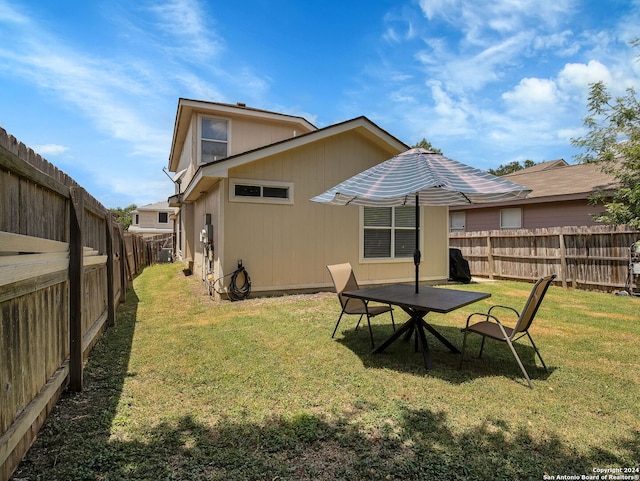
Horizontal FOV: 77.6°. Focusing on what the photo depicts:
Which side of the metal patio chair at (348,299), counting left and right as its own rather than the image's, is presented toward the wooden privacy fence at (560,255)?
left

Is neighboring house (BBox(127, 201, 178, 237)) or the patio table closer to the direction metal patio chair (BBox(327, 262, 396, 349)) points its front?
the patio table

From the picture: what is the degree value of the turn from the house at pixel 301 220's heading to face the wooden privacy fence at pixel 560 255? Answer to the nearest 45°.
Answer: approximately 90° to its right

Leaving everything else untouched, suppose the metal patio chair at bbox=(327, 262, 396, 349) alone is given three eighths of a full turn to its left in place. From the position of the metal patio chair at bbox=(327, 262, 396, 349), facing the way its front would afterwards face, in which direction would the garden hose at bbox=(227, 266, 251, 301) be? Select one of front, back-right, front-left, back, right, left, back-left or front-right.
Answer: front-left

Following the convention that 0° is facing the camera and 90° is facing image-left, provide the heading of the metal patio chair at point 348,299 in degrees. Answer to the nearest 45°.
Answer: approximately 315°

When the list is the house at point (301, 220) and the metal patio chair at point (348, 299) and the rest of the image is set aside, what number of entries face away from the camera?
1

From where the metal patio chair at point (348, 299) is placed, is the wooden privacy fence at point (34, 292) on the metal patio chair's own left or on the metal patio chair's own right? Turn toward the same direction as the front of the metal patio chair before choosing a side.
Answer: on the metal patio chair's own right

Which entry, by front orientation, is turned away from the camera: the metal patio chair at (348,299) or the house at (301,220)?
the house

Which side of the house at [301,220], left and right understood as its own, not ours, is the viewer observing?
back

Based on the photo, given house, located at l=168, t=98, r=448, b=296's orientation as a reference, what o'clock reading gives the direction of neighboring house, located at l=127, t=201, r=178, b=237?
The neighboring house is roughly at 11 o'clock from the house.

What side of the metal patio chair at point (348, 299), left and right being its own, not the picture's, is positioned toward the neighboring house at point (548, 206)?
left

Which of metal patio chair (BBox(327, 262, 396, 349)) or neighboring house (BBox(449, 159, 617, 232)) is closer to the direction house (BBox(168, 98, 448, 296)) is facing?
the neighboring house

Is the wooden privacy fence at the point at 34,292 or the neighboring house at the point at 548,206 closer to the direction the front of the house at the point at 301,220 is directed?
the neighboring house
